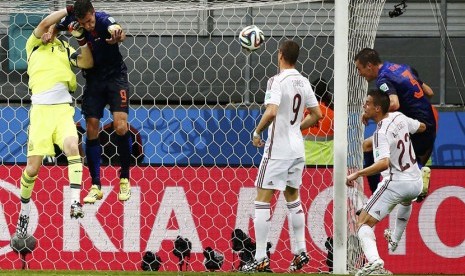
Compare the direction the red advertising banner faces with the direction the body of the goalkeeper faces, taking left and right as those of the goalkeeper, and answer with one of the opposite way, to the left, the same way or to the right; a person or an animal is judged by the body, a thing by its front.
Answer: the same way

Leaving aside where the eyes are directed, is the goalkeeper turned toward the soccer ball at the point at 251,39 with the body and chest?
no

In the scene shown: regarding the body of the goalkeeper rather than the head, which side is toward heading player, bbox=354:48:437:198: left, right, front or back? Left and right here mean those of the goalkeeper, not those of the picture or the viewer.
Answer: left

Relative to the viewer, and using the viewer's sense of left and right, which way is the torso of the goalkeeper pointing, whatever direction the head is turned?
facing the viewer

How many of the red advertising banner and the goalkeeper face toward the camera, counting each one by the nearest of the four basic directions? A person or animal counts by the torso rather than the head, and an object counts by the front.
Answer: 2

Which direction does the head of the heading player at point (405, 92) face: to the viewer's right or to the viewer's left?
to the viewer's left

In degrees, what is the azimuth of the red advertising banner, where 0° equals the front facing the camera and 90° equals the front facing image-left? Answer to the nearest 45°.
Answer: approximately 0°
